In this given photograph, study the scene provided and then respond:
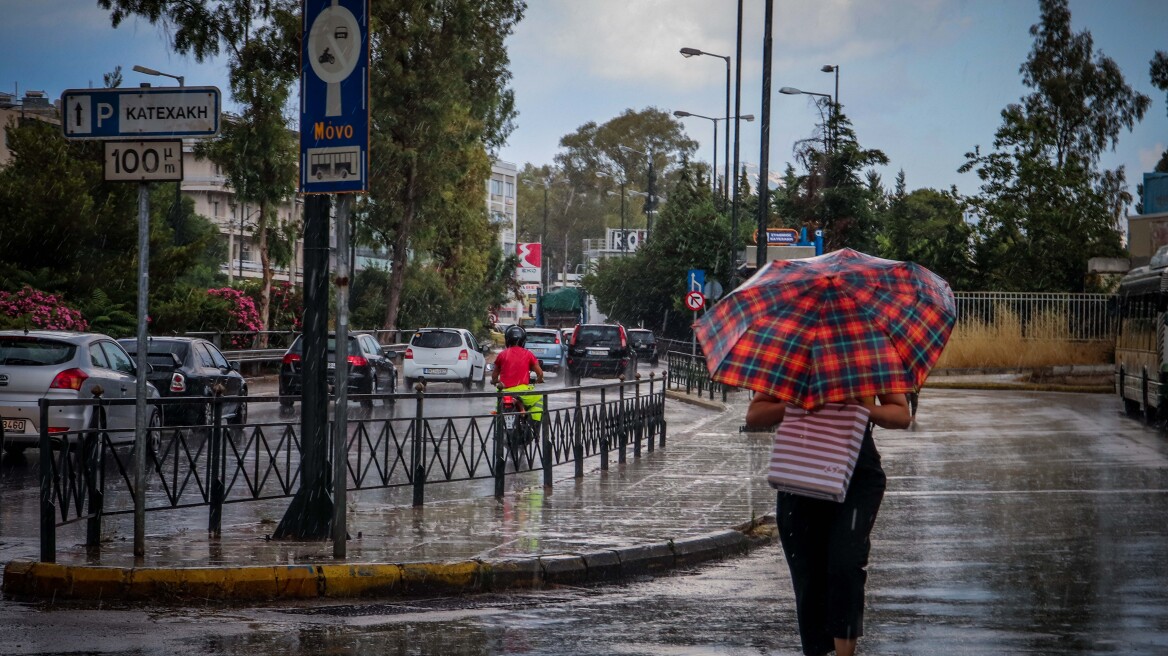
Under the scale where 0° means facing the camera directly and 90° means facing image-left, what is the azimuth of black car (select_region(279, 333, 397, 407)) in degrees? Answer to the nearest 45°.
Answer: approximately 225°

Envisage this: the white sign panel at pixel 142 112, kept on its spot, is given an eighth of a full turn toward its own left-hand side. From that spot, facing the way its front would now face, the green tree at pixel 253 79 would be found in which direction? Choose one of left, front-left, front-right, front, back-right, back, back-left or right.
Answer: back-left

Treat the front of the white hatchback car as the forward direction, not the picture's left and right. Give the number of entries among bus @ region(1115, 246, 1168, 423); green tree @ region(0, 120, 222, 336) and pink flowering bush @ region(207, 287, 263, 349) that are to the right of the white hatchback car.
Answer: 1

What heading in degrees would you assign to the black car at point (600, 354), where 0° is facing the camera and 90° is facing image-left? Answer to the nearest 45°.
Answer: approximately 180°

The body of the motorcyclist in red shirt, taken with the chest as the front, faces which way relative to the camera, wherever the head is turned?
away from the camera

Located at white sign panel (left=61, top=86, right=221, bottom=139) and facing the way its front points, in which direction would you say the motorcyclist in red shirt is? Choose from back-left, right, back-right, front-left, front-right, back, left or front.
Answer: back-left

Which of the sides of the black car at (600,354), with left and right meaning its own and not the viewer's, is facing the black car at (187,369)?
back

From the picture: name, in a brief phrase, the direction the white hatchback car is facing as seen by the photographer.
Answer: facing away from the viewer and to the right of the viewer

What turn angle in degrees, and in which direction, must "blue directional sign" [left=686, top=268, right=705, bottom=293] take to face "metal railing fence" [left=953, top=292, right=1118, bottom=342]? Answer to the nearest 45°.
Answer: approximately 90° to its left
